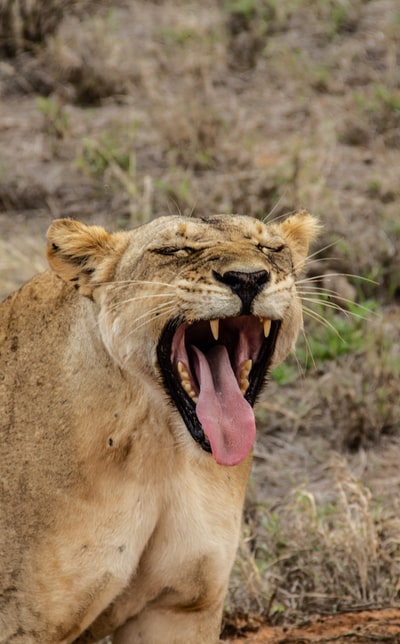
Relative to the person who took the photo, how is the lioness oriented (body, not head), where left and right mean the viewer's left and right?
facing the viewer and to the right of the viewer
